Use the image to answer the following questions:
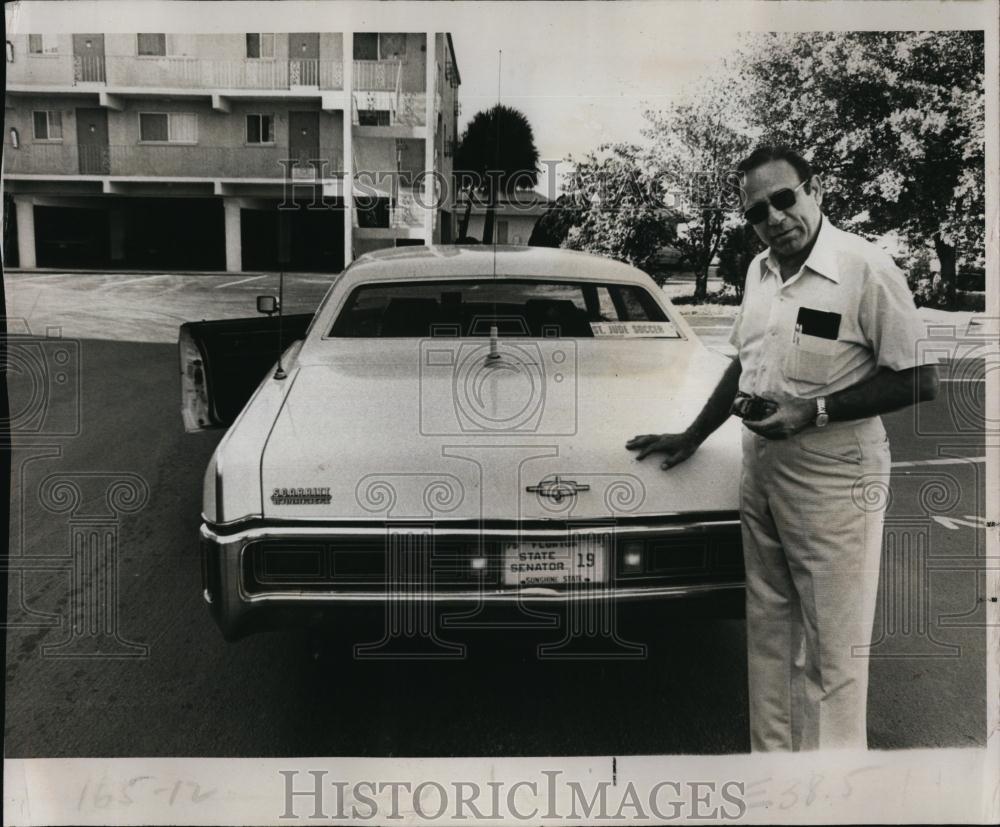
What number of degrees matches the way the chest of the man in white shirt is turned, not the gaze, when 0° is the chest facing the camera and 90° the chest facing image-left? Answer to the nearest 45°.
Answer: approximately 45°

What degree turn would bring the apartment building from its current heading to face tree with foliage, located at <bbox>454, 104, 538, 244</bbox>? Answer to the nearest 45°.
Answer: approximately 90° to its left

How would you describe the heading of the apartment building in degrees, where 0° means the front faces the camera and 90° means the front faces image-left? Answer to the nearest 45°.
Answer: approximately 0°

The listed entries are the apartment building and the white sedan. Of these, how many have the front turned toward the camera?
1

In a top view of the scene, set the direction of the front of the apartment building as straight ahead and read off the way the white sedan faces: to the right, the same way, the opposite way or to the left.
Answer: the opposite way

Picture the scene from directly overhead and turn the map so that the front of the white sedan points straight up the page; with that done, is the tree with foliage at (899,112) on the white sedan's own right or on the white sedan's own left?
on the white sedan's own right

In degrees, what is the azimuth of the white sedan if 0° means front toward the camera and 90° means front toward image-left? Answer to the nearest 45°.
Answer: approximately 180°
